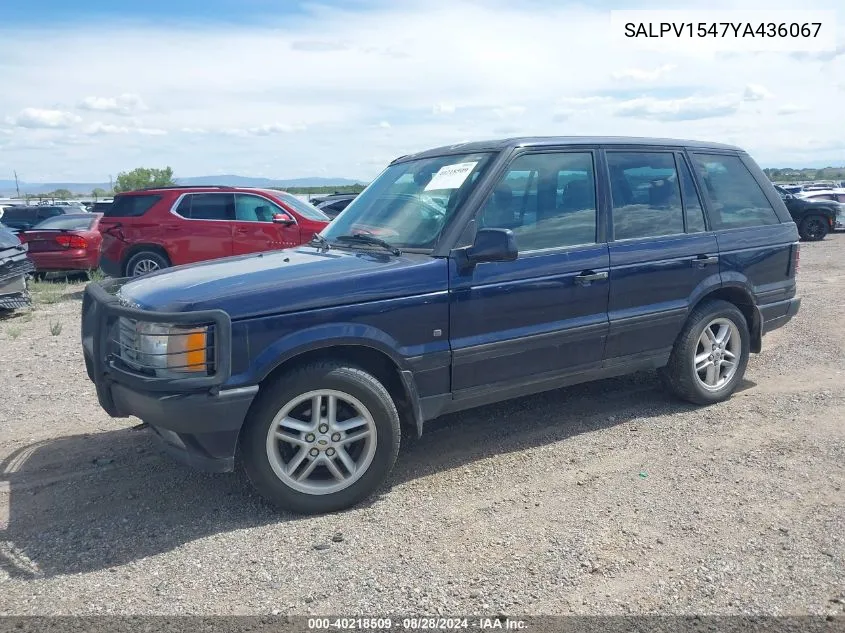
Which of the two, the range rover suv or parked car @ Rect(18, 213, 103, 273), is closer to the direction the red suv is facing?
the range rover suv

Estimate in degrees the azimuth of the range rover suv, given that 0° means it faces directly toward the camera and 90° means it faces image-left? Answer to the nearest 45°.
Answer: approximately 45°

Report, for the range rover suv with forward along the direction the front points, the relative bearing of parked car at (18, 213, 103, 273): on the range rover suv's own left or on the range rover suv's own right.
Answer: on the range rover suv's own right

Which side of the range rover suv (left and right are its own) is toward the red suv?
right

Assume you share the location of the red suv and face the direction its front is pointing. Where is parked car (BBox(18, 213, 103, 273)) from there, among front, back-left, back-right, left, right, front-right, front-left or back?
back-left

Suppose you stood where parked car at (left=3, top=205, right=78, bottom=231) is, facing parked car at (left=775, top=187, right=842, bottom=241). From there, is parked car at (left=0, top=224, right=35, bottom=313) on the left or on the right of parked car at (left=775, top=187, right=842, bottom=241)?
right

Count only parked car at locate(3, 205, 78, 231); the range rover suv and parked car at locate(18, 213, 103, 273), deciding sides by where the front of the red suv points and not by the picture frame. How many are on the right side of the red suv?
1

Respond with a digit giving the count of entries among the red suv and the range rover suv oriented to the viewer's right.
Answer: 1

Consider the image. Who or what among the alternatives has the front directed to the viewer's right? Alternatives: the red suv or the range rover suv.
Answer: the red suv

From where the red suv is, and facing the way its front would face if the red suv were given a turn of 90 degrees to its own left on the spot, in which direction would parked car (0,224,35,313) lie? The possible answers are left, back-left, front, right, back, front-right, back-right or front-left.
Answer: back-left

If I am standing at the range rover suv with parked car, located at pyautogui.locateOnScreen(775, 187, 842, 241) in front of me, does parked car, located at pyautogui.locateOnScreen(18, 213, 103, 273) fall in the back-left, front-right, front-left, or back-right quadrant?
front-left

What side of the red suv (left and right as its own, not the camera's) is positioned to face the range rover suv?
right

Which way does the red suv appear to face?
to the viewer's right

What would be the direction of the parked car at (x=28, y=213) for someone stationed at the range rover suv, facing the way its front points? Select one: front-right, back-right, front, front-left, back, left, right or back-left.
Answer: right

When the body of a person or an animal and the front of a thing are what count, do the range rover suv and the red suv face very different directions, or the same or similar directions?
very different directions

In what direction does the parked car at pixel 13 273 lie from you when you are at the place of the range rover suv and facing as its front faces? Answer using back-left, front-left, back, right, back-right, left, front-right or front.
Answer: right
